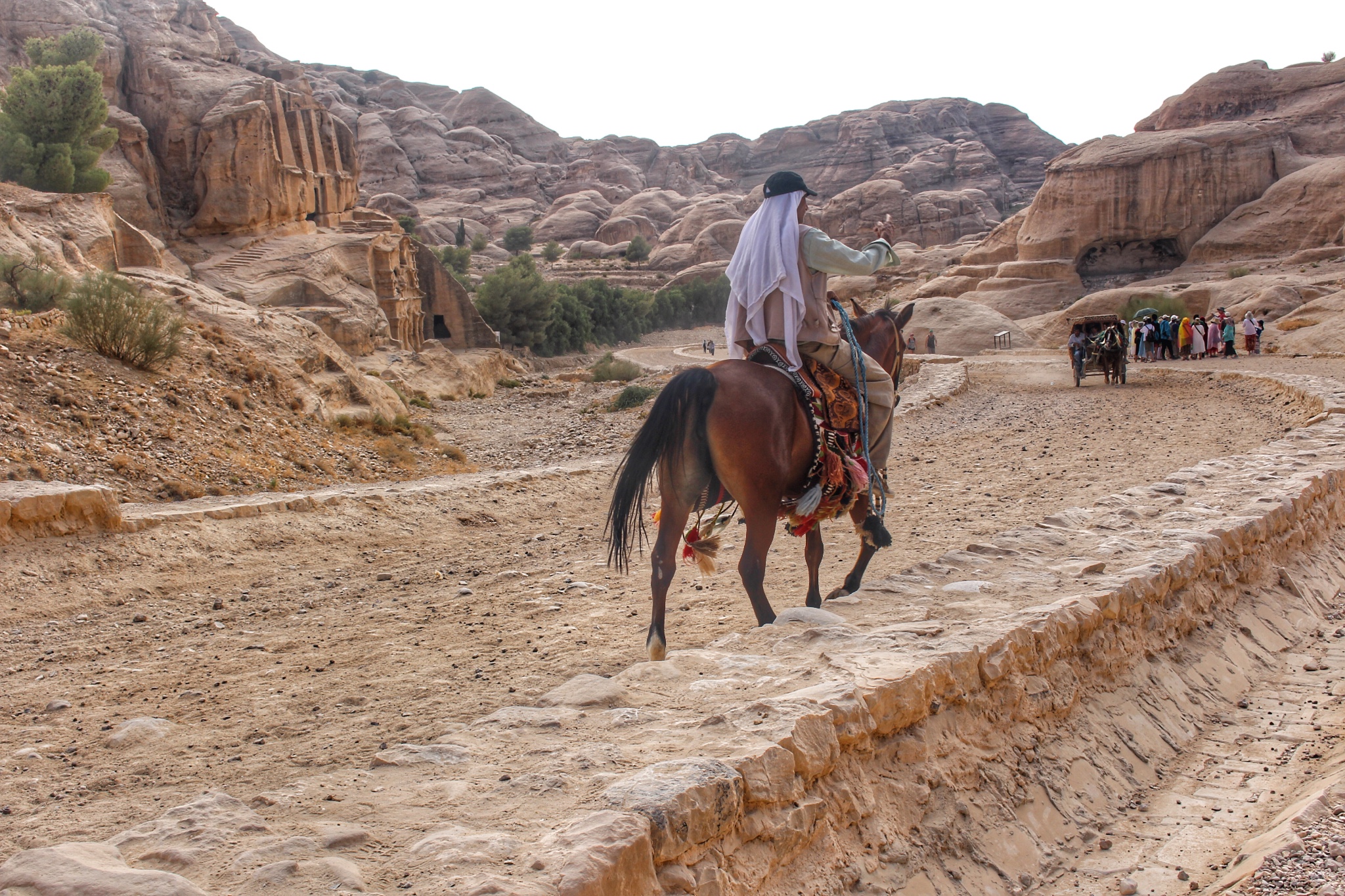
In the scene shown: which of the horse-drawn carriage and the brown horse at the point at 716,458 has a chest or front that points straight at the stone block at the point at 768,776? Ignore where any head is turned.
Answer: the horse-drawn carriage

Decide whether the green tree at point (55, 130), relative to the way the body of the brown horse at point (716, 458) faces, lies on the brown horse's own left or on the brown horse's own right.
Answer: on the brown horse's own left

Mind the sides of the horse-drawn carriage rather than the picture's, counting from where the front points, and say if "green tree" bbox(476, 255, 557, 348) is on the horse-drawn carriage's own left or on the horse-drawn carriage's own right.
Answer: on the horse-drawn carriage's own right

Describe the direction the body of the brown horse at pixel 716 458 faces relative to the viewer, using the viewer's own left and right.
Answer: facing away from the viewer and to the right of the viewer

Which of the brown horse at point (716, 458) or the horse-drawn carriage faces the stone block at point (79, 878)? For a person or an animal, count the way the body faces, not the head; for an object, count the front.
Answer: the horse-drawn carriage

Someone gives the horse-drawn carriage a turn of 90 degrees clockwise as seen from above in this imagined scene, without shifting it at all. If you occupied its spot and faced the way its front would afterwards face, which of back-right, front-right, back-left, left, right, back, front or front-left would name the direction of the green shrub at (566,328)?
front-right

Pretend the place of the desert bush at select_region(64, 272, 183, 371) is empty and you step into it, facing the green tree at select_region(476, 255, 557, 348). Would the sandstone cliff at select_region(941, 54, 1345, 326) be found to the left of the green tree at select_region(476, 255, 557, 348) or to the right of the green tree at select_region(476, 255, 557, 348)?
right

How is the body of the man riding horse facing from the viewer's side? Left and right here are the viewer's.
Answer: facing away from the viewer and to the right of the viewer

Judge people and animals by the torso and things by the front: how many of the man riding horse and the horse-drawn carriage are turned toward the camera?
1

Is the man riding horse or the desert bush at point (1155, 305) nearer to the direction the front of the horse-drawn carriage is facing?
the man riding horse

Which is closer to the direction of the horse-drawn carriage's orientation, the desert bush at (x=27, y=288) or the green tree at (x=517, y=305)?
the desert bush

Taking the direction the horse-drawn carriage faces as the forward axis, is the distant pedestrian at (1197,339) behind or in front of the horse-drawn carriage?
behind

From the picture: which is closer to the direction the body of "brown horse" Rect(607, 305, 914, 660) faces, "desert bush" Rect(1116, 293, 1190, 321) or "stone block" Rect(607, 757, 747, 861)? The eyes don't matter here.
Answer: the desert bush

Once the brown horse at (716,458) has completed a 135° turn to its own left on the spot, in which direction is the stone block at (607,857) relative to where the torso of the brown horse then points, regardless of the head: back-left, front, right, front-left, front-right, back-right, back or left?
left
